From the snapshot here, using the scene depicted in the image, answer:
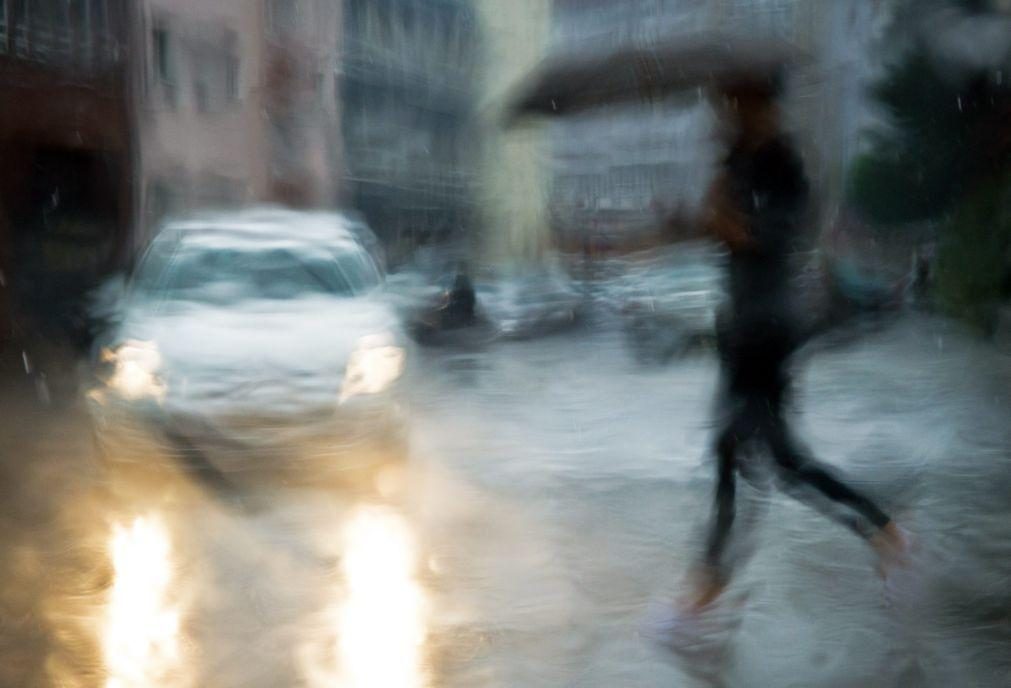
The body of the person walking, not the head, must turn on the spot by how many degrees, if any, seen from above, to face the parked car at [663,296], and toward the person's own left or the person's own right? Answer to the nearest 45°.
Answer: approximately 90° to the person's own right

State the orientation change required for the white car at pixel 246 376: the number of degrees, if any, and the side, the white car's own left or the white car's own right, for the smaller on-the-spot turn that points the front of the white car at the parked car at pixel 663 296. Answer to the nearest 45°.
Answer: approximately 135° to the white car's own left

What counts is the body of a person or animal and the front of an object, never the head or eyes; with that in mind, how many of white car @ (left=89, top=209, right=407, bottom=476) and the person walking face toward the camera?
1

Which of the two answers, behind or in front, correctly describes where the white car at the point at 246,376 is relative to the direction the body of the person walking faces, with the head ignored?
in front

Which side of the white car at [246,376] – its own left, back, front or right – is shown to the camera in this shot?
front

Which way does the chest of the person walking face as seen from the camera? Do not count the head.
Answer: to the viewer's left

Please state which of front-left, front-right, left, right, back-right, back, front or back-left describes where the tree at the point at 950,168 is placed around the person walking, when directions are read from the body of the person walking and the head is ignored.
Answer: right

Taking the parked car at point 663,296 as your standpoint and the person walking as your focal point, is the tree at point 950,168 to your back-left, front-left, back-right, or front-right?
back-left

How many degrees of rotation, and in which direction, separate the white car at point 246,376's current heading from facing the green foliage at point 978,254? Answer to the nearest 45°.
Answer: approximately 135° to its left

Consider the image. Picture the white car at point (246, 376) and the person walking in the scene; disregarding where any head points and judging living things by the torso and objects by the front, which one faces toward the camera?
the white car
